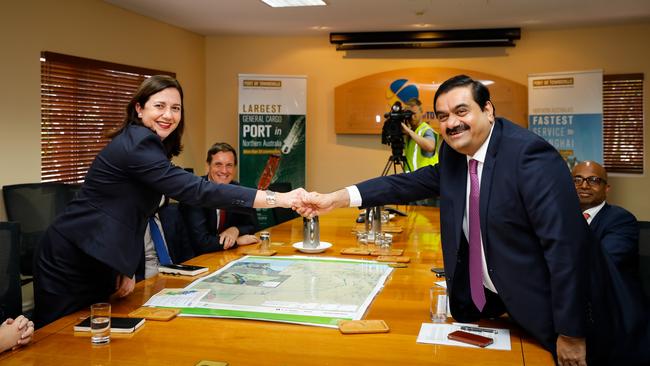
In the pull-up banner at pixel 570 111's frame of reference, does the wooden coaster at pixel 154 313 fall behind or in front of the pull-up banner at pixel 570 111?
in front

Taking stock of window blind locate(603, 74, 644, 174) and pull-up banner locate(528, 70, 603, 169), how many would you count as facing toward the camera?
2

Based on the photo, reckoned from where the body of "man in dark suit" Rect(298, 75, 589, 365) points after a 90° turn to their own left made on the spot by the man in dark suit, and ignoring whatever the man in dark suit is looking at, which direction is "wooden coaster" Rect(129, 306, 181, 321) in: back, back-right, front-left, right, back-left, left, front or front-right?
back-right

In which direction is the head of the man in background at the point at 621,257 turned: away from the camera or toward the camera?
toward the camera

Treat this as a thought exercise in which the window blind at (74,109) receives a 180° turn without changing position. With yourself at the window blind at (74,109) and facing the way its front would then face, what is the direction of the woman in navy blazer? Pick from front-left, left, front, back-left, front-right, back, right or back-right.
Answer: back-left

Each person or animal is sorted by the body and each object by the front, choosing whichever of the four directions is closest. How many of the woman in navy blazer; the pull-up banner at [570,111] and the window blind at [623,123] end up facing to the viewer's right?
1

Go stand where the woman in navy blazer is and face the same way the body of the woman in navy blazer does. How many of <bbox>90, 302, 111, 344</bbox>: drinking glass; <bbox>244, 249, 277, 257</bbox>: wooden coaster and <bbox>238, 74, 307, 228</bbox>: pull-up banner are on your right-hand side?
1

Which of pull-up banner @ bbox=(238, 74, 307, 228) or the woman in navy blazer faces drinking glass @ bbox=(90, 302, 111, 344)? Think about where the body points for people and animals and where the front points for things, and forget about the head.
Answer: the pull-up banner

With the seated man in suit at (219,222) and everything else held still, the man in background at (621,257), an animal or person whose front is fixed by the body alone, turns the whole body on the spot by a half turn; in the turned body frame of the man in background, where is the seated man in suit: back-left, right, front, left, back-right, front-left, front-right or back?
back-left

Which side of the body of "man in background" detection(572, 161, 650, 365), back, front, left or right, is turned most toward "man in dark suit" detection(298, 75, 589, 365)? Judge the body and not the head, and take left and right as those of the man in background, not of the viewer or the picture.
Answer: front

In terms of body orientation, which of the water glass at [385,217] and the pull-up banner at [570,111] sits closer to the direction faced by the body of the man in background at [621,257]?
the water glass

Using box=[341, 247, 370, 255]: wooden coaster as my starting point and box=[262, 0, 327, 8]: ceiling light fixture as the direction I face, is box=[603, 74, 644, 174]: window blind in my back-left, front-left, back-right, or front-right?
front-right

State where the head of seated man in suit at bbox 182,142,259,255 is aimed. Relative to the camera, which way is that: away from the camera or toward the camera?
toward the camera

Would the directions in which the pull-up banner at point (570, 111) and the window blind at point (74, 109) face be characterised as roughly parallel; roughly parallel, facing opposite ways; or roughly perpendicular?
roughly perpendicular

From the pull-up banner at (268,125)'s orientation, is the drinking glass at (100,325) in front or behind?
in front

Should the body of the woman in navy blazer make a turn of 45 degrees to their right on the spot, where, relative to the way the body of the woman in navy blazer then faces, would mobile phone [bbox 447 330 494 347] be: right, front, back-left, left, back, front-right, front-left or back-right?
front

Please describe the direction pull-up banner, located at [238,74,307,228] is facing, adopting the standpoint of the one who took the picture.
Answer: facing the viewer

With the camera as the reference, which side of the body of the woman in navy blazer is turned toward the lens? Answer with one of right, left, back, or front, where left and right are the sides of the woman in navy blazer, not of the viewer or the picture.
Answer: right
